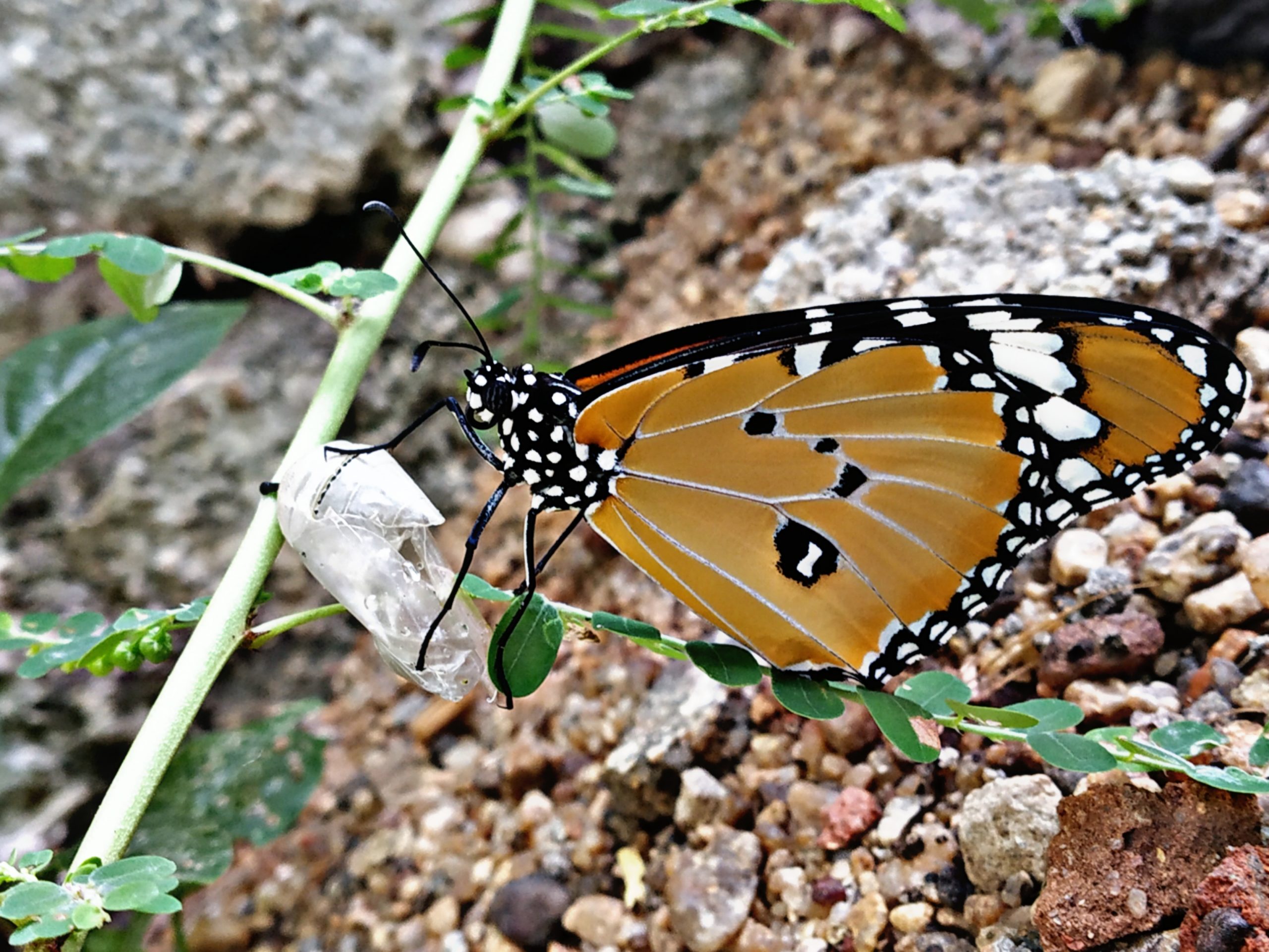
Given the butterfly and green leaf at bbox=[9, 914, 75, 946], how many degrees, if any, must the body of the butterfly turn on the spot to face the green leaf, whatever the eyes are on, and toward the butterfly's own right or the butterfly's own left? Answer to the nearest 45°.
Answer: approximately 45° to the butterfly's own left

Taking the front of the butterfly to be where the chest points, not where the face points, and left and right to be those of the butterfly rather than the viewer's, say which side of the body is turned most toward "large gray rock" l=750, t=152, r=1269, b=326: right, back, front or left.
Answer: right

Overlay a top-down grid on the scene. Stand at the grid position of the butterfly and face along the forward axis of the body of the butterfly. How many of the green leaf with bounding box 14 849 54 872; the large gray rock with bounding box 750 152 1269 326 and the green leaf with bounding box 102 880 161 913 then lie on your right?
1

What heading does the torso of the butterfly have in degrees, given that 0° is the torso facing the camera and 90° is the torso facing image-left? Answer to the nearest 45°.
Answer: approximately 90°

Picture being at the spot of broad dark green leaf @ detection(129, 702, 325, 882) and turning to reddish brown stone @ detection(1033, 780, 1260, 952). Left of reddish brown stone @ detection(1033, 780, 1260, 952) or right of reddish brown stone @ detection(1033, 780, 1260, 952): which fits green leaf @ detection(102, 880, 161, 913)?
right
